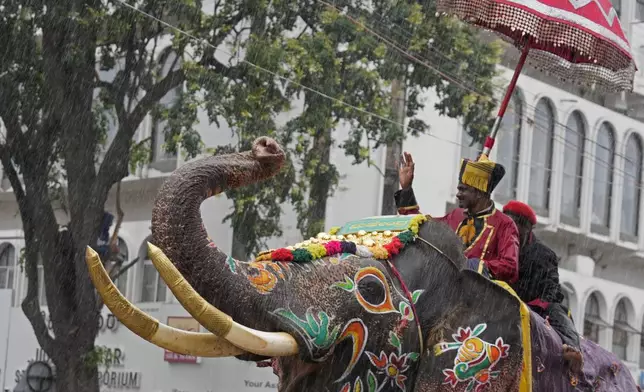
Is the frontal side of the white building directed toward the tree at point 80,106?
yes

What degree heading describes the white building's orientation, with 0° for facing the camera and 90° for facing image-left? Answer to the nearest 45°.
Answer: approximately 45°

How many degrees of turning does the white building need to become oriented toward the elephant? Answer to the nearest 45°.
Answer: approximately 45° to its left

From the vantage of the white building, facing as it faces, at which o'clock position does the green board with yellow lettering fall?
The green board with yellow lettering is roughly at 11 o'clock from the white building.

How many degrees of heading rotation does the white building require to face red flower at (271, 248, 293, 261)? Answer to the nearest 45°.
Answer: approximately 45° to its left
